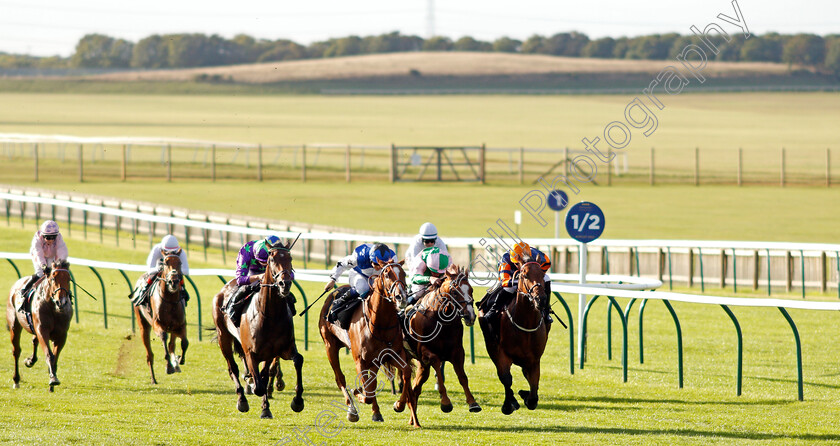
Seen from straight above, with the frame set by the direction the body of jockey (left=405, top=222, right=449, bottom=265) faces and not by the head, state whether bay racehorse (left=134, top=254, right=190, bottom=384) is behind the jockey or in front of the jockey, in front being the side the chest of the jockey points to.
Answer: behind

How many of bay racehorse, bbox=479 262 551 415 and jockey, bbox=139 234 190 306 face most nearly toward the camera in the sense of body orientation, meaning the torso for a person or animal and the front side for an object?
2

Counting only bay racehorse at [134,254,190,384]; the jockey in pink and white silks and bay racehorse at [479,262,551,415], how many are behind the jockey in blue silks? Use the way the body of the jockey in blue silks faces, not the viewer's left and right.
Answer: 2

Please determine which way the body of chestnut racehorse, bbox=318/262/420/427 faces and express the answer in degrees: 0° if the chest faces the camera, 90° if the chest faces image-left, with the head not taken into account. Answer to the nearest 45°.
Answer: approximately 315°

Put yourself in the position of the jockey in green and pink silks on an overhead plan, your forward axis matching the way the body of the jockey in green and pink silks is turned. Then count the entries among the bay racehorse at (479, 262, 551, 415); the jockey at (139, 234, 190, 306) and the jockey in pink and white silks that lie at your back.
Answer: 2

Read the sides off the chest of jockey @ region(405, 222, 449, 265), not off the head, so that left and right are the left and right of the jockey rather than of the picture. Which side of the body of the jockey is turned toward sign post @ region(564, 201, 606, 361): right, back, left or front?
left

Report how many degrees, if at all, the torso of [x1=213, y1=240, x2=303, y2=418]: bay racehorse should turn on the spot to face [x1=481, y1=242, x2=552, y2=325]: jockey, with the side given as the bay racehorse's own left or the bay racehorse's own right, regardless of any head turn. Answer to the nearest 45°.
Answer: approximately 45° to the bay racehorse's own left

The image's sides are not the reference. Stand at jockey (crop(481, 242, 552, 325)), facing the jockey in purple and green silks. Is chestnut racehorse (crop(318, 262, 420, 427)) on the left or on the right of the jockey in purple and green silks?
left

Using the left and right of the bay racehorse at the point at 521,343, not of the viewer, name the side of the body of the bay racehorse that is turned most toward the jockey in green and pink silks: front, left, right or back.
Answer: right
